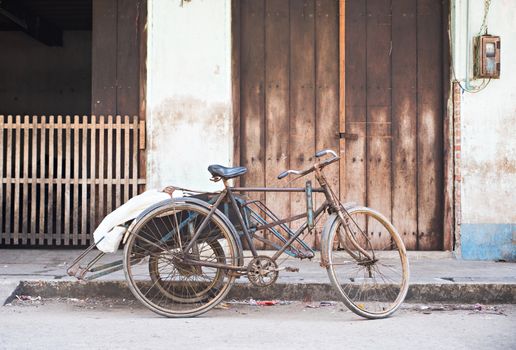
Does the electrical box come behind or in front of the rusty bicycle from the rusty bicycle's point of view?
in front

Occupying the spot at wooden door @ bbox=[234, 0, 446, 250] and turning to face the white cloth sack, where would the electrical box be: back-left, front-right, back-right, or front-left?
back-left

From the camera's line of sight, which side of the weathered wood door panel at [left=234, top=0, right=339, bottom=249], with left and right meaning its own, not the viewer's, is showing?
front

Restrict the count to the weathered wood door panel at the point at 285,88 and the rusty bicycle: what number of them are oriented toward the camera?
1

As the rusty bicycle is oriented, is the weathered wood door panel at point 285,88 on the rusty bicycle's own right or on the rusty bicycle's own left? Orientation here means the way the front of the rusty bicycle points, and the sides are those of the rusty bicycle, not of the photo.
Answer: on the rusty bicycle's own left

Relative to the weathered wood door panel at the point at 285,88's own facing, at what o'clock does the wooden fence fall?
The wooden fence is roughly at 3 o'clock from the weathered wood door panel.

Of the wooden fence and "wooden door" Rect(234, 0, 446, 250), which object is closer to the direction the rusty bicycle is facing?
the wooden door

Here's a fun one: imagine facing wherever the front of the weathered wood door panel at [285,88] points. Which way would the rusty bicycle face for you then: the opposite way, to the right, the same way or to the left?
to the left

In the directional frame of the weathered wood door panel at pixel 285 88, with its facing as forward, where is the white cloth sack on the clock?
The white cloth sack is roughly at 1 o'clock from the weathered wood door panel.

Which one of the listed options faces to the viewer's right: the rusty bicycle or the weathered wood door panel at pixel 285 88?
the rusty bicycle

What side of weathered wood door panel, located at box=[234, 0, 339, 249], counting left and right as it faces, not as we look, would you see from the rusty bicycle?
front

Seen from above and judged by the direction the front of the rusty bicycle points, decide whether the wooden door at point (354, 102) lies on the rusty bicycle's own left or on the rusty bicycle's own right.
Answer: on the rusty bicycle's own left

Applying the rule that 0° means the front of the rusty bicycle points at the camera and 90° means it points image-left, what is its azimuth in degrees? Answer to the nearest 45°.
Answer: approximately 270°
